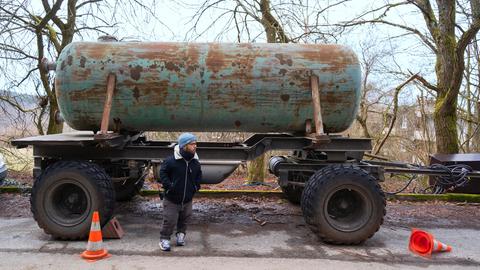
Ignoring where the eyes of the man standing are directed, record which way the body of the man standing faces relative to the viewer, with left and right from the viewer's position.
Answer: facing the viewer and to the right of the viewer

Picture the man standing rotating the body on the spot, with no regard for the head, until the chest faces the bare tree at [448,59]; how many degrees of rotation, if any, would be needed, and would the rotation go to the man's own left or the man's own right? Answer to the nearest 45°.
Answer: approximately 90° to the man's own left

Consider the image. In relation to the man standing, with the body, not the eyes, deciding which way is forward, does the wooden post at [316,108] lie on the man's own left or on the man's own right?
on the man's own left

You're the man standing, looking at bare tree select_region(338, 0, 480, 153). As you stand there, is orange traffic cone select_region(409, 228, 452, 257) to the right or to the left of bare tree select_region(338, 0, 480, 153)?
right

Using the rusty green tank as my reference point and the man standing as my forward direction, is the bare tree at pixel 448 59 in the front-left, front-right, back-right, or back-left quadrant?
back-left

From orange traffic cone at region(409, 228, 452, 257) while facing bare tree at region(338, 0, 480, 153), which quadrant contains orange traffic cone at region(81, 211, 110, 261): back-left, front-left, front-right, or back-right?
back-left

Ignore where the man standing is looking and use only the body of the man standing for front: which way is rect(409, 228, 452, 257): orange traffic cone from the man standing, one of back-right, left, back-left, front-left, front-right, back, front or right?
front-left
